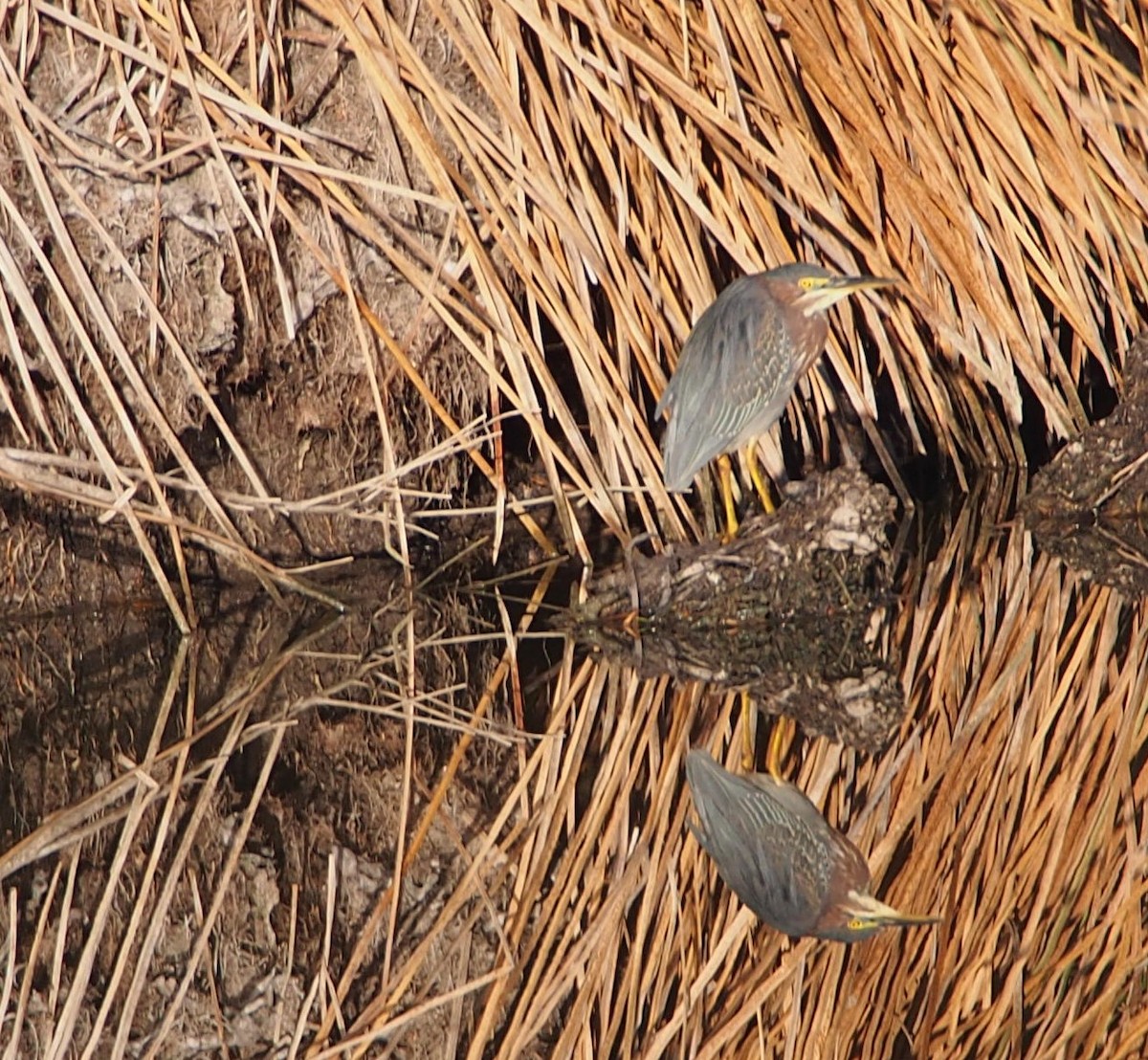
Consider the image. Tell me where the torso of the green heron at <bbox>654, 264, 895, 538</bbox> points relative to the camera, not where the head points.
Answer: to the viewer's right
